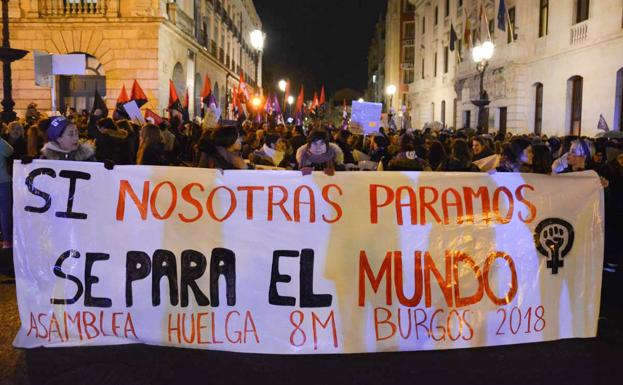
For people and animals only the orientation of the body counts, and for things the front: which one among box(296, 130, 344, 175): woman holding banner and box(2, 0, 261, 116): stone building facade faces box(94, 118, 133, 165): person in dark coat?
the stone building facade

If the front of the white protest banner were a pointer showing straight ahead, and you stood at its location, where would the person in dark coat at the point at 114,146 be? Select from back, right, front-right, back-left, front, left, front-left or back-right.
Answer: back-right

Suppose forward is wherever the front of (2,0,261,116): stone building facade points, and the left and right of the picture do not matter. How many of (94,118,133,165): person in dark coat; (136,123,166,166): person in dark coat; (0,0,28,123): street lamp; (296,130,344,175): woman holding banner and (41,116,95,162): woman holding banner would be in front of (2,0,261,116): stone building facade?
5

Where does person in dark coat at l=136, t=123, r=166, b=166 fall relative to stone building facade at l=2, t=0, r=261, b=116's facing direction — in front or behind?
in front

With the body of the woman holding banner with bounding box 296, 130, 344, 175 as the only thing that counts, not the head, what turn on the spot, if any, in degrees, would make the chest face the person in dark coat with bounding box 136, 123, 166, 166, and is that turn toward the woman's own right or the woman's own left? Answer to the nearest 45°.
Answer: approximately 90° to the woman's own right

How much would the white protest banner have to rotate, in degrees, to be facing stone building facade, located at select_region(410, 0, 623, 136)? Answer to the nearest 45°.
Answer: approximately 135° to its left

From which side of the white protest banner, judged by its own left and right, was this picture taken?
front

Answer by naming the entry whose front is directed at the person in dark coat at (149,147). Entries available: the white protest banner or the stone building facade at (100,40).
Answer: the stone building facade

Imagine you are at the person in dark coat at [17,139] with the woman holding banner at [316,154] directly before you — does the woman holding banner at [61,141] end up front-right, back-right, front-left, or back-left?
front-right

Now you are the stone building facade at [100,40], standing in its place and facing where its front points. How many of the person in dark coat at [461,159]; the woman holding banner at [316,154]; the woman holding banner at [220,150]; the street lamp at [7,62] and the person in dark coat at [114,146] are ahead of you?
5

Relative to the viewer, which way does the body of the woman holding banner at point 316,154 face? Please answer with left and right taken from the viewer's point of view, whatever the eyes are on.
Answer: facing the viewer

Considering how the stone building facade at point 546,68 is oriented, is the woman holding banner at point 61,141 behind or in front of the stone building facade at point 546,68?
in front
